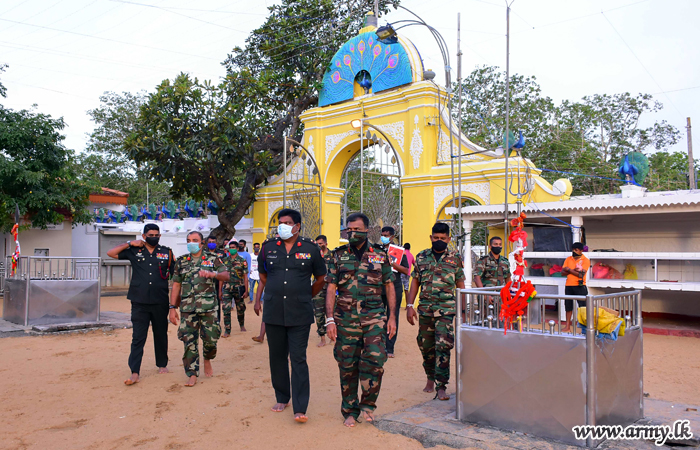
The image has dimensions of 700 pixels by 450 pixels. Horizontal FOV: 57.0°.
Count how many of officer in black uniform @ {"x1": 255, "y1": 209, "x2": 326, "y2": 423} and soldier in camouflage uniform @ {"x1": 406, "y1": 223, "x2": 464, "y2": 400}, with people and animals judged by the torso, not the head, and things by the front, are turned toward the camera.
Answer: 2

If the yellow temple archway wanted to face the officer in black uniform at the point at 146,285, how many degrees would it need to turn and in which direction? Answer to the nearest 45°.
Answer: approximately 45° to its left

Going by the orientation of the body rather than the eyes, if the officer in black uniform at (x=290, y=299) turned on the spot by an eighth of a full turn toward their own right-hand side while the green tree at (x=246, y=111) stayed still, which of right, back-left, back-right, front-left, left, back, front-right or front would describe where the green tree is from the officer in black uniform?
back-right

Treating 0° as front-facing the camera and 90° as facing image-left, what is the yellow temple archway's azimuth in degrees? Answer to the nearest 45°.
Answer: approximately 45°

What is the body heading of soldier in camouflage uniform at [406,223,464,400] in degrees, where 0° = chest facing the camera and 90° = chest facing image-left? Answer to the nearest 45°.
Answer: approximately 0°

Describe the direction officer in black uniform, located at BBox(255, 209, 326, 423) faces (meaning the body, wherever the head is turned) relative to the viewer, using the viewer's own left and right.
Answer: facing the viewer

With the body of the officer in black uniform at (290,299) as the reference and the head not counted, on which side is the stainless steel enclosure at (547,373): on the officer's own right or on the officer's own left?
on the officer's own left

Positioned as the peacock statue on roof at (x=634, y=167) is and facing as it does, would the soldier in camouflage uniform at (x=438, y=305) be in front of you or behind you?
in front

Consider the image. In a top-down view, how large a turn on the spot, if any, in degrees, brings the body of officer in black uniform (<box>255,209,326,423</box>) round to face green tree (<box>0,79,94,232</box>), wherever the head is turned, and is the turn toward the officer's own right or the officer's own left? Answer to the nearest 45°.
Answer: approximately 135° to the officer's own right

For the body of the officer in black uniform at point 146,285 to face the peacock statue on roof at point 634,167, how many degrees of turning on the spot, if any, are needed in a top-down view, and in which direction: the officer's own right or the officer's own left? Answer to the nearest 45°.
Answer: approximately 90° to the officer's own left

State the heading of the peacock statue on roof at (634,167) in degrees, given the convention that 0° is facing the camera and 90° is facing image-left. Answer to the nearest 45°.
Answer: approximately 45°
